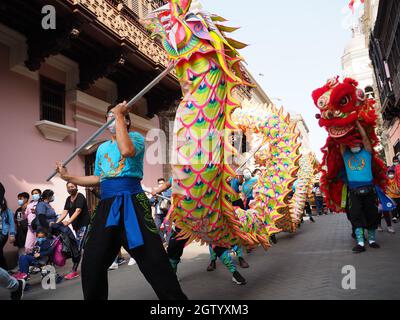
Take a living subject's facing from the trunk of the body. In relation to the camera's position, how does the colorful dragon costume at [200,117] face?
facing to the left of the viewer

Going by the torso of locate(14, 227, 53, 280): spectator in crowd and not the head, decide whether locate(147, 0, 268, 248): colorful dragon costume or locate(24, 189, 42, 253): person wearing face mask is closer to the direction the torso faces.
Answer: the colorful dragon costume

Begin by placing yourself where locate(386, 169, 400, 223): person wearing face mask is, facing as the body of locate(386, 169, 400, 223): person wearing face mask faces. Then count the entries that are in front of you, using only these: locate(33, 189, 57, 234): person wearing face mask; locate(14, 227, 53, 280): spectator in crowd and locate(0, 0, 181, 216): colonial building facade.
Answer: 3

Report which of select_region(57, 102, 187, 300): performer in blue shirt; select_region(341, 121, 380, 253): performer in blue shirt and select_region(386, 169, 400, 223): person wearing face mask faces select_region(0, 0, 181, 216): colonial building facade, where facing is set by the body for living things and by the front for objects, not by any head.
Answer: the person wearing face mask

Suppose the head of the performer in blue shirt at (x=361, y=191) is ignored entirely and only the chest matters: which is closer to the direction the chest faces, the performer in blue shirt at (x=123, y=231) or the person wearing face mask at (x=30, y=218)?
the performer in blue shirt

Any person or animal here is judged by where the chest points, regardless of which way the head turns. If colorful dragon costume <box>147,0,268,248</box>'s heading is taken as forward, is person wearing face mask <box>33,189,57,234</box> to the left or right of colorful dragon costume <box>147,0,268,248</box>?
on its right

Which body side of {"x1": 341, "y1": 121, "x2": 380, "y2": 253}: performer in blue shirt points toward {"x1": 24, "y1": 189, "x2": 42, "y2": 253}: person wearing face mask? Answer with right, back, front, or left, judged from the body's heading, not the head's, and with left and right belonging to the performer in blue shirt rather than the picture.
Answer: right
